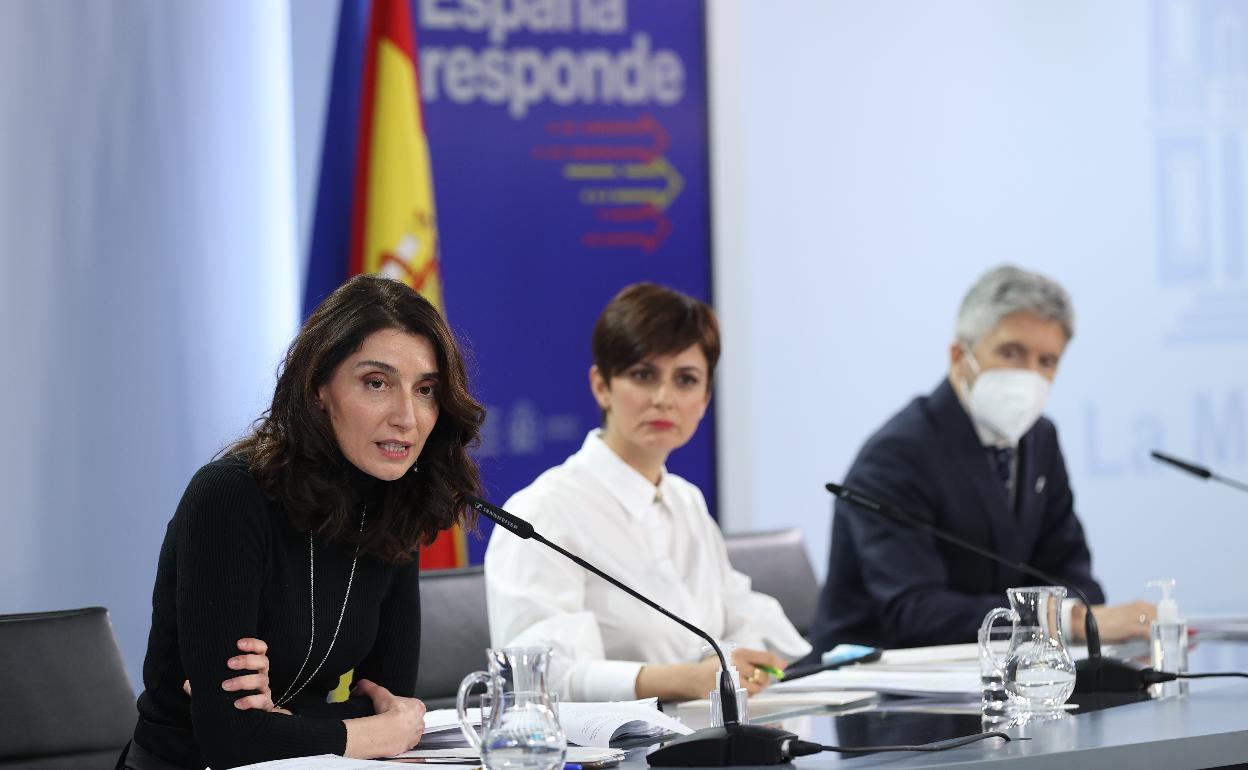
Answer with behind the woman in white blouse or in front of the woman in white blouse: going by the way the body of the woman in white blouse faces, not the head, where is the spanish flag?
behind

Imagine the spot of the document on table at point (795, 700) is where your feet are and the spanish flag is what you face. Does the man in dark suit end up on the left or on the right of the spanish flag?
right

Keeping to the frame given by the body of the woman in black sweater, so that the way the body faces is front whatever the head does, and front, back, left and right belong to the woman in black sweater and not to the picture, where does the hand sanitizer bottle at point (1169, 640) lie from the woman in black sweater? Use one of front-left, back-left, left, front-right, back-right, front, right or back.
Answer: front-left

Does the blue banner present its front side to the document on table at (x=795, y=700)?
yes

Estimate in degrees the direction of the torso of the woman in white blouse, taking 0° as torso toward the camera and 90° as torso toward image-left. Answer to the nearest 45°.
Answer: approximately 315°

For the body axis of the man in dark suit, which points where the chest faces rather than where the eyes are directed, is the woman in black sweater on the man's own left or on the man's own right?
on the man's own right

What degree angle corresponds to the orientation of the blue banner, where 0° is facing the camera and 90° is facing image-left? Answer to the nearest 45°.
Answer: approximately 0°

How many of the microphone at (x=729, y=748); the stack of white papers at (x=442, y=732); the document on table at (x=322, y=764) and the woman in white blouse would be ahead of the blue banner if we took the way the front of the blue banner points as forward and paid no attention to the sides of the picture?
4

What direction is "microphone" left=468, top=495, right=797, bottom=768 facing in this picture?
to the viewer's left

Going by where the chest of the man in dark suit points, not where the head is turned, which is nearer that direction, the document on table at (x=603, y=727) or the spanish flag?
the document on table

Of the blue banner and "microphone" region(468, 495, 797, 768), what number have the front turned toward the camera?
1
